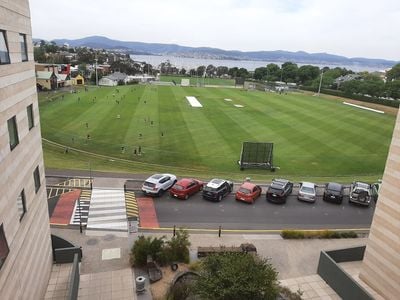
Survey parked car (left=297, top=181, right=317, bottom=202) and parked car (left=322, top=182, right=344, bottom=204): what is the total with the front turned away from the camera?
2

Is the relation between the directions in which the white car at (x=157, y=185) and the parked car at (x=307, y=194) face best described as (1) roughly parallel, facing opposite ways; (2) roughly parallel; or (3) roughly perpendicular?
roughly parallel

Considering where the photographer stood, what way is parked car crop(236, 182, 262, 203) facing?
facing away from the viewer and to the right of the viewer

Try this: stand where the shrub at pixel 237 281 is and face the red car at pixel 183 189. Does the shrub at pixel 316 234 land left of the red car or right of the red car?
right

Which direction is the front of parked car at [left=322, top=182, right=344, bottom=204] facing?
away from the camera

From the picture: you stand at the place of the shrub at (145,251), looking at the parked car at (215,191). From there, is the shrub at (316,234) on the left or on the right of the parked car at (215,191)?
right

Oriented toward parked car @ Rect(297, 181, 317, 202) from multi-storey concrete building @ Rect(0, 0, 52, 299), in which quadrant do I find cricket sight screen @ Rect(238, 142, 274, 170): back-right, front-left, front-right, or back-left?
front-left

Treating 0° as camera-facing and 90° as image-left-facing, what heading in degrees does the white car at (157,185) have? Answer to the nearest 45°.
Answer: approximately 225°

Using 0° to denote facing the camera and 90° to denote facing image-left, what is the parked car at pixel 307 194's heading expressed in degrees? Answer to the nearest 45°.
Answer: approximately 180°

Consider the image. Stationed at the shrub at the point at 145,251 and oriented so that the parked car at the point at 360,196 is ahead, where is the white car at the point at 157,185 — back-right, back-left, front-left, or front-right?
front-left
